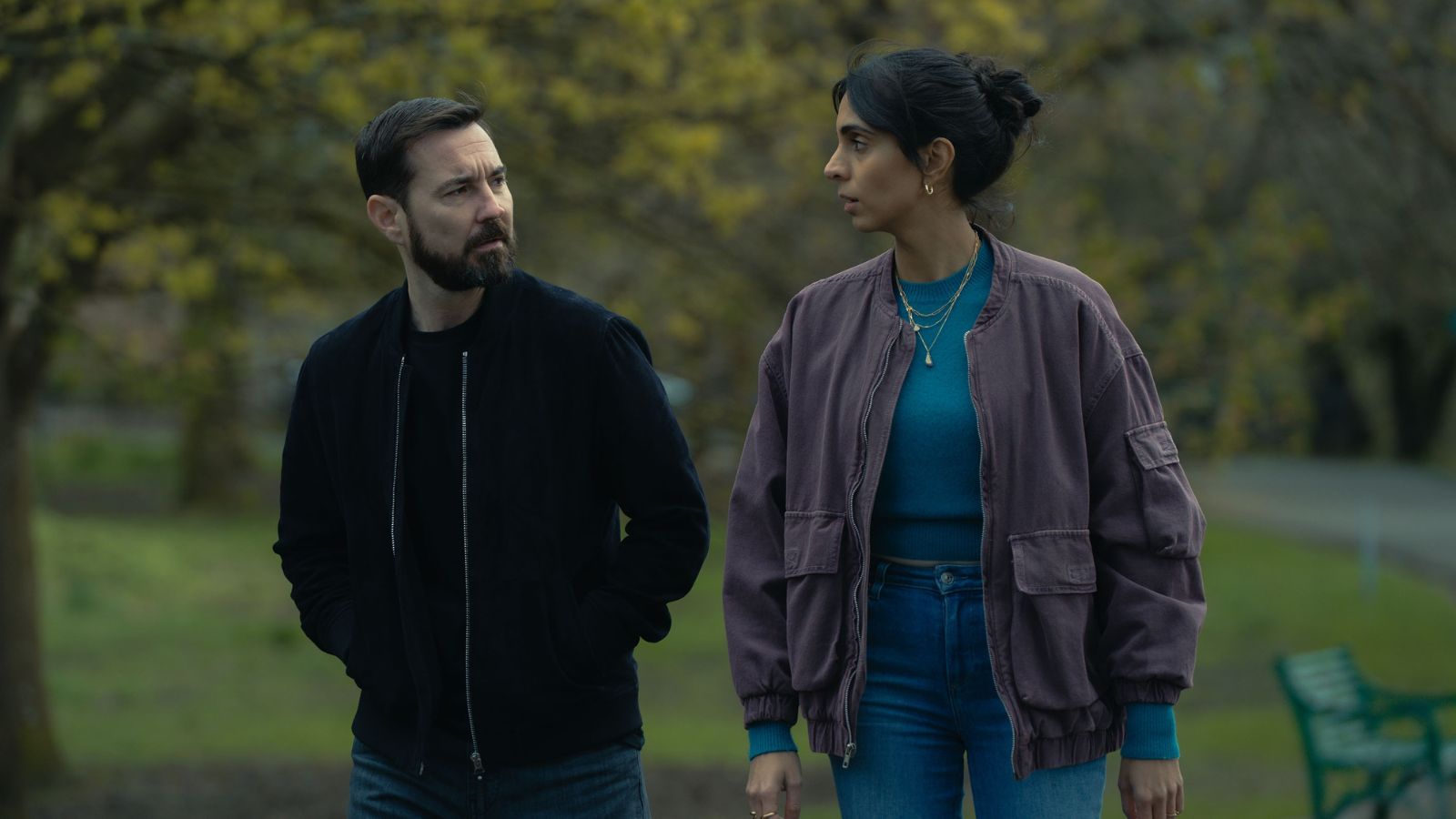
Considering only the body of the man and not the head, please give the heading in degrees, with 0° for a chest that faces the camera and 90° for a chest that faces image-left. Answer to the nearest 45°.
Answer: approximately 0°

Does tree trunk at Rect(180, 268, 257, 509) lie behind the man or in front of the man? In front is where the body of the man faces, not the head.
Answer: behind

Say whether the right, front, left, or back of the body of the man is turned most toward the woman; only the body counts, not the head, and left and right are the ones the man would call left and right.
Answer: left

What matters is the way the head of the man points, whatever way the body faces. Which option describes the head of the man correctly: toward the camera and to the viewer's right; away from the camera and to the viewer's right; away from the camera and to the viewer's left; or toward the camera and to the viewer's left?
toward the camera and to the viewer's right

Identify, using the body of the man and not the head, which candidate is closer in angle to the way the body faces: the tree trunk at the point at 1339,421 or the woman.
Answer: the woman
